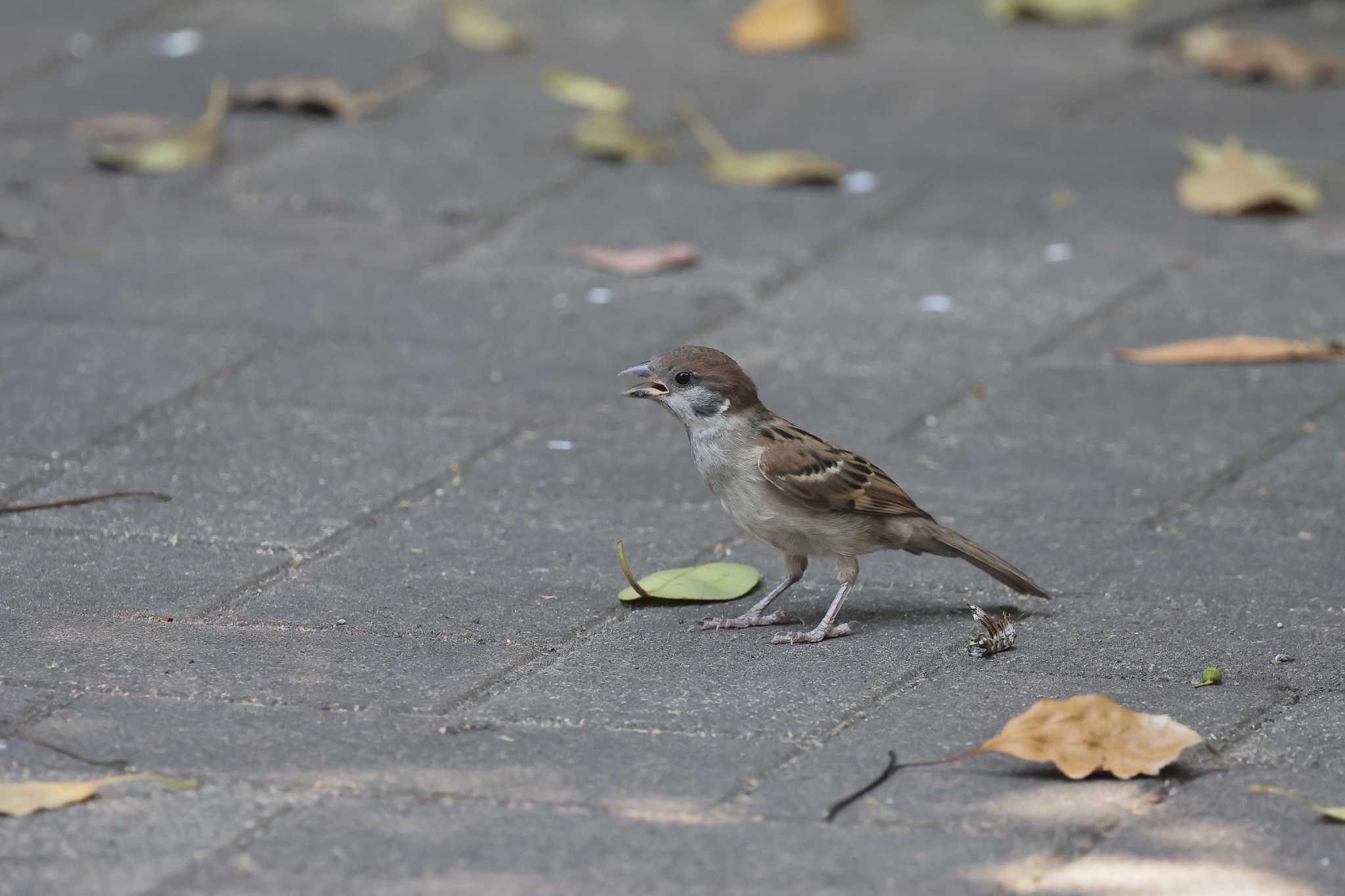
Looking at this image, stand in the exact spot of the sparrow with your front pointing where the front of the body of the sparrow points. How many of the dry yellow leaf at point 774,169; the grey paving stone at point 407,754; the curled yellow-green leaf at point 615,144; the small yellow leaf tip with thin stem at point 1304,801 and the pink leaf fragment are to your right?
3

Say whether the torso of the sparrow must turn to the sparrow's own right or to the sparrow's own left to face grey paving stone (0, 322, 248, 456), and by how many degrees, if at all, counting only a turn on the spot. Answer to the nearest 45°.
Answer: approximately 45° to the sparrow's own right

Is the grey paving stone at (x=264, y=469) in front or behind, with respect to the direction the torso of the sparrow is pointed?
in front

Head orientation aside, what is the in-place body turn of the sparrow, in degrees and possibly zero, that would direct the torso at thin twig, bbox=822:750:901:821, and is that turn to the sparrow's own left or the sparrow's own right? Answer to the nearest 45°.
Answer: approximately 90° to the sparrow's own left

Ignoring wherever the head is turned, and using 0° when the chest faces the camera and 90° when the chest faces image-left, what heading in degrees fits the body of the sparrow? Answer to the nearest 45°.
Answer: approximately 90°

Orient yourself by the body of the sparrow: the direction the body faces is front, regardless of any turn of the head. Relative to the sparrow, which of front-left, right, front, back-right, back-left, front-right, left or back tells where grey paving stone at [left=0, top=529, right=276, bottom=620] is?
front

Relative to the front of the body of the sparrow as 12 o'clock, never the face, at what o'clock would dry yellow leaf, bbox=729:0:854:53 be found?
The dry yellow leaf is roughly at 3 o'clock from the sparrow.

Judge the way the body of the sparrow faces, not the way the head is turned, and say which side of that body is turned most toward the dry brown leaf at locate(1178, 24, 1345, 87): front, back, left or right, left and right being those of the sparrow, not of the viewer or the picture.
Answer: right

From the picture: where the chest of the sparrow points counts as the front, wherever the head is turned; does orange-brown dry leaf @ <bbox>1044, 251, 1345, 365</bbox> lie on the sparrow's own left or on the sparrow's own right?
on the sparrow's own right

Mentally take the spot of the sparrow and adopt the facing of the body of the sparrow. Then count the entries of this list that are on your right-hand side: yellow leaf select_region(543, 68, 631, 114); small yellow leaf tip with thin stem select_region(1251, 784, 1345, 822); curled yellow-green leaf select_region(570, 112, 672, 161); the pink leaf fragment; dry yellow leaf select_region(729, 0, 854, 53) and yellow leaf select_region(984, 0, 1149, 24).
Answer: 5

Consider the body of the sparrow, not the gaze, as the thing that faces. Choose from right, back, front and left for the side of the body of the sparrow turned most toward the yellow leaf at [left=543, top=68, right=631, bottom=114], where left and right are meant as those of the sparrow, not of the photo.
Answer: right

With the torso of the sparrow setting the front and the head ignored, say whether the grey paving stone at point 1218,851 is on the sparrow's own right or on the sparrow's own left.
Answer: on the sparrow's own left

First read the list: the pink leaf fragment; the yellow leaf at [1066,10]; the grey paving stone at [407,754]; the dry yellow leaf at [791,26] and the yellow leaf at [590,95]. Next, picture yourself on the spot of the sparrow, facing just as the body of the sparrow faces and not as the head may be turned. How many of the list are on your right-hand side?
4

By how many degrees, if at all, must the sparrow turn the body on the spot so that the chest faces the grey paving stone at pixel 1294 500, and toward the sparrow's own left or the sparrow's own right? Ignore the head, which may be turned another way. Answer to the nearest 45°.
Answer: approximately 135° to the sparrow's own right

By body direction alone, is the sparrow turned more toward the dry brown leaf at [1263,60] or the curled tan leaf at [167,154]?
the curled tan leaf

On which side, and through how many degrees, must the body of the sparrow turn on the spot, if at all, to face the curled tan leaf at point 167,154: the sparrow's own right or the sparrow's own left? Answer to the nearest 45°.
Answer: approximately 45° to the sparrow's own right

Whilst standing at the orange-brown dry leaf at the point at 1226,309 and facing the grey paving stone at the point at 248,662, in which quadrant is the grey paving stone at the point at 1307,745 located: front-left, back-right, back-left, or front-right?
front-left

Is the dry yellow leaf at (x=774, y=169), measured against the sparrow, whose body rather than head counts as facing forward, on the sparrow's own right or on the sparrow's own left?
on the sparrow's own right
